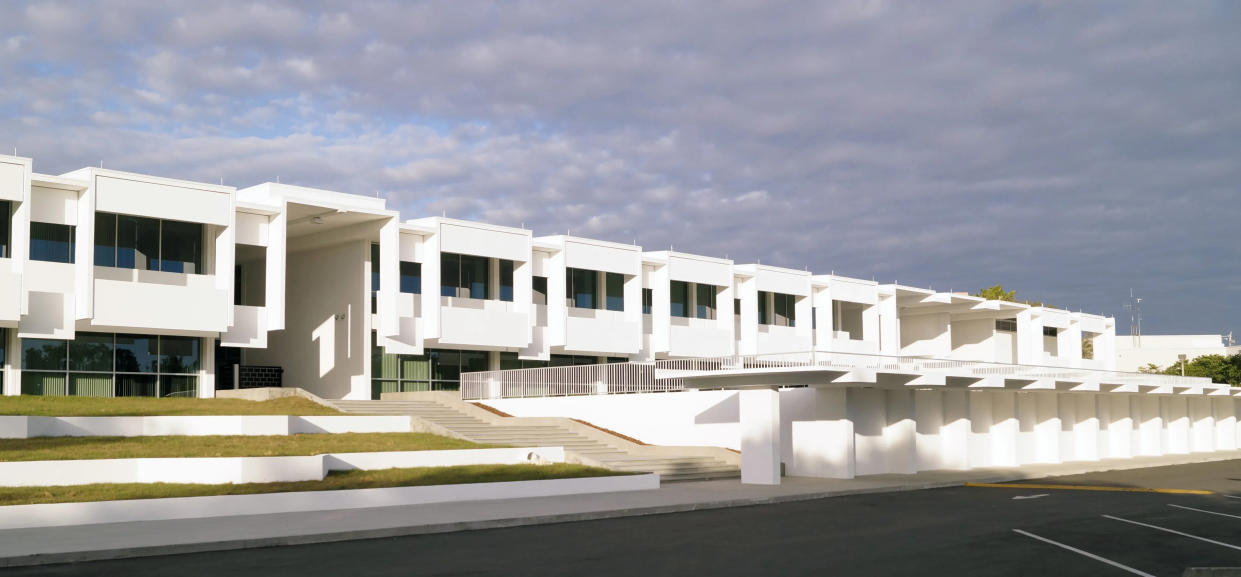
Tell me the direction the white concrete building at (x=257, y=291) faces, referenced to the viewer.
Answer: facing the viewer and to the right of the viewer

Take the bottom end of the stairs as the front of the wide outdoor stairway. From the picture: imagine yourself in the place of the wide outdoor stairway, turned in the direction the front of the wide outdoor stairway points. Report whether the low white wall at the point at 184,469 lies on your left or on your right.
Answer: on your right

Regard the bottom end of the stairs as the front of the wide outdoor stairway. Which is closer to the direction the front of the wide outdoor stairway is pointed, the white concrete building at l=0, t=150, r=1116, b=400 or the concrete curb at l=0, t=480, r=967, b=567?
the concrete curb

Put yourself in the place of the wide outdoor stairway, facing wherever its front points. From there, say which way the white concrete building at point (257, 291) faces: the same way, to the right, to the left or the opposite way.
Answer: the same way

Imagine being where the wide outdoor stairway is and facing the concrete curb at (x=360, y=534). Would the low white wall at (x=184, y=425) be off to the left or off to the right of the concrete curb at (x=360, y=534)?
right

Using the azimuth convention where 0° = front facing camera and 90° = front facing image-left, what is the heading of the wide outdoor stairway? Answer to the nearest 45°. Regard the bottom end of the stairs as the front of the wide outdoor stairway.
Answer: approximately 315°

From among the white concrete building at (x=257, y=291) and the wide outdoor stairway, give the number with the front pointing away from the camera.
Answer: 0

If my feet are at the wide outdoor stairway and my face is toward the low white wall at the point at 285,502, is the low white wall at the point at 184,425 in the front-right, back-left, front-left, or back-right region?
front-right
